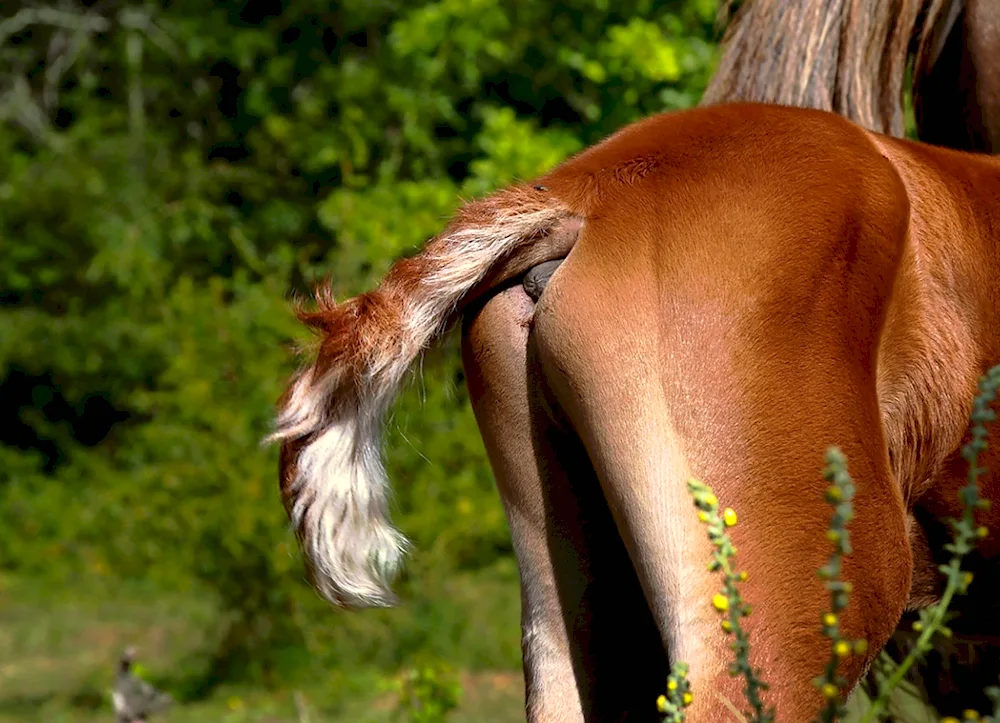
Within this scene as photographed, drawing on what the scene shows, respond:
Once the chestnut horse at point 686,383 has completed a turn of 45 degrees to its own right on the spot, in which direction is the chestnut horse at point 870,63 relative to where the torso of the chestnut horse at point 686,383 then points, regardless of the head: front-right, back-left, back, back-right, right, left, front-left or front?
left

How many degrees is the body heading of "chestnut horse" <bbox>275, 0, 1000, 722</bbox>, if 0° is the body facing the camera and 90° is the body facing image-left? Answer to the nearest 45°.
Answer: approximately 225°

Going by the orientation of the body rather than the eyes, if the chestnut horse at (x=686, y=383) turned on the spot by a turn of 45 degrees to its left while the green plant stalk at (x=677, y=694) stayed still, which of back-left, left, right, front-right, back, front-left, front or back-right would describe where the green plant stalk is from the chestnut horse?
back
